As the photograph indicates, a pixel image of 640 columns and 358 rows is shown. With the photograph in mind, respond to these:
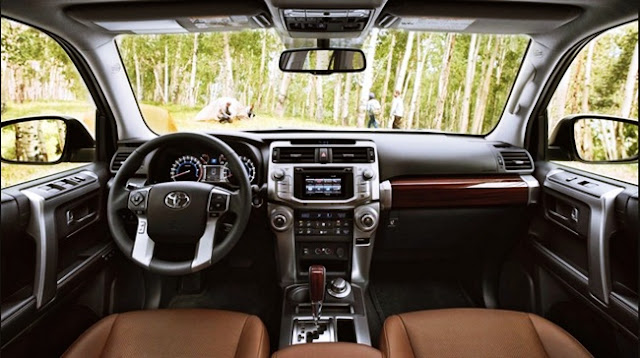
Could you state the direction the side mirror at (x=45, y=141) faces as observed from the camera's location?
facing the viewer

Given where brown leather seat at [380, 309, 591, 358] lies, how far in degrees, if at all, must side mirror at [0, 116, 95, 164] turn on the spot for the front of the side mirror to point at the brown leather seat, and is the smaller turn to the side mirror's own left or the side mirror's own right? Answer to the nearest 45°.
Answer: approximately 45° to the side mirror's own left

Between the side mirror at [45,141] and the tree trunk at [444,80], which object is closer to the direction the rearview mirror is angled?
the side mirror

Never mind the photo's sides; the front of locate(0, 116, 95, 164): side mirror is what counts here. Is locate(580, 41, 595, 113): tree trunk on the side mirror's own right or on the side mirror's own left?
on the side mirror's own left

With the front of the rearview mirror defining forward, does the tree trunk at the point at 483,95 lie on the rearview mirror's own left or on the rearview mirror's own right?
on the rearview mirror's own left

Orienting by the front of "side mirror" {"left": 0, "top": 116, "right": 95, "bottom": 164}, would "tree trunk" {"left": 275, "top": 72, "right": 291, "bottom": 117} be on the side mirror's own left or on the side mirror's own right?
on the side mirror's own left

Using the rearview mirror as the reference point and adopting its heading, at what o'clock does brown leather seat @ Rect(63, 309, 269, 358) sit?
The brown leather seat is roughly at 1 o'clock from the rearview mirror.

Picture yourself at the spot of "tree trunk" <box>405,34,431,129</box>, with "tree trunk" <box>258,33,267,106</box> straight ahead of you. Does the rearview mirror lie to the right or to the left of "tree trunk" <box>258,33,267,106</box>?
left

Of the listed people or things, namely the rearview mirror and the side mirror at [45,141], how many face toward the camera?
2

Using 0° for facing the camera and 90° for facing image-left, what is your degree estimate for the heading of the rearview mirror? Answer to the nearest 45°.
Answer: approximately 0°

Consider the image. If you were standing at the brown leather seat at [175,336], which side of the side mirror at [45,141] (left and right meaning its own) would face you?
front

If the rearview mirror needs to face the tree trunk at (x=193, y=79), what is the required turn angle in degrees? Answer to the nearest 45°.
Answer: approximately 135° to its right
